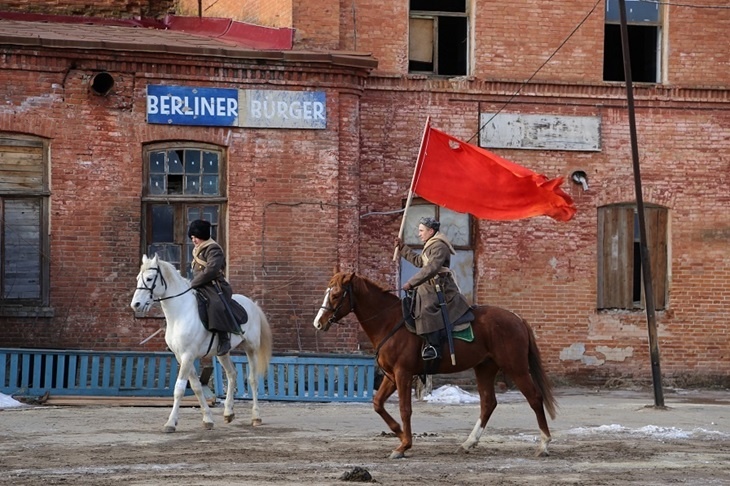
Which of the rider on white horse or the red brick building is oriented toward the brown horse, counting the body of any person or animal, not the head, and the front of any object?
the red brick building

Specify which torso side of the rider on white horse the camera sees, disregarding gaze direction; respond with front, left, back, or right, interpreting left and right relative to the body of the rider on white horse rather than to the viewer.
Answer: left

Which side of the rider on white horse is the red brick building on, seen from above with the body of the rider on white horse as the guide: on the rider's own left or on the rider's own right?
on the rider's own right

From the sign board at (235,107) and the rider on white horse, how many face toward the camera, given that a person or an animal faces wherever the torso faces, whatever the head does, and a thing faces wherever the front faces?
1

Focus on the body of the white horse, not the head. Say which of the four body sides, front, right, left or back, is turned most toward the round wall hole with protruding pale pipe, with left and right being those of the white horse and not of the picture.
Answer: back

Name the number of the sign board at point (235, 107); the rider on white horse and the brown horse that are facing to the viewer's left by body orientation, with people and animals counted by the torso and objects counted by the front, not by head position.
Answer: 2

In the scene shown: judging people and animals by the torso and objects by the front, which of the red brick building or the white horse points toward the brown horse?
the red brick building

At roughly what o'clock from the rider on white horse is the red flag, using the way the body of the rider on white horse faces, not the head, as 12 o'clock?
The red flag is roughly at 6 o'clock from the rider on white horse.

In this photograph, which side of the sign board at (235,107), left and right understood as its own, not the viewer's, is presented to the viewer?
front

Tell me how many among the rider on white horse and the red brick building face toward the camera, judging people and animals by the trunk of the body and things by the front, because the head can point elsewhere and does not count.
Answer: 1

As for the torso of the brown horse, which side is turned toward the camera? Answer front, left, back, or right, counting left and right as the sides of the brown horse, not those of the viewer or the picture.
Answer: left

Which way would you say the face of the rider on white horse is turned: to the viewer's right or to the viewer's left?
to the viewer's left

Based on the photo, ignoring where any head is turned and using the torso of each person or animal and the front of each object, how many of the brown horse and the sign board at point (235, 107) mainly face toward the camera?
1
